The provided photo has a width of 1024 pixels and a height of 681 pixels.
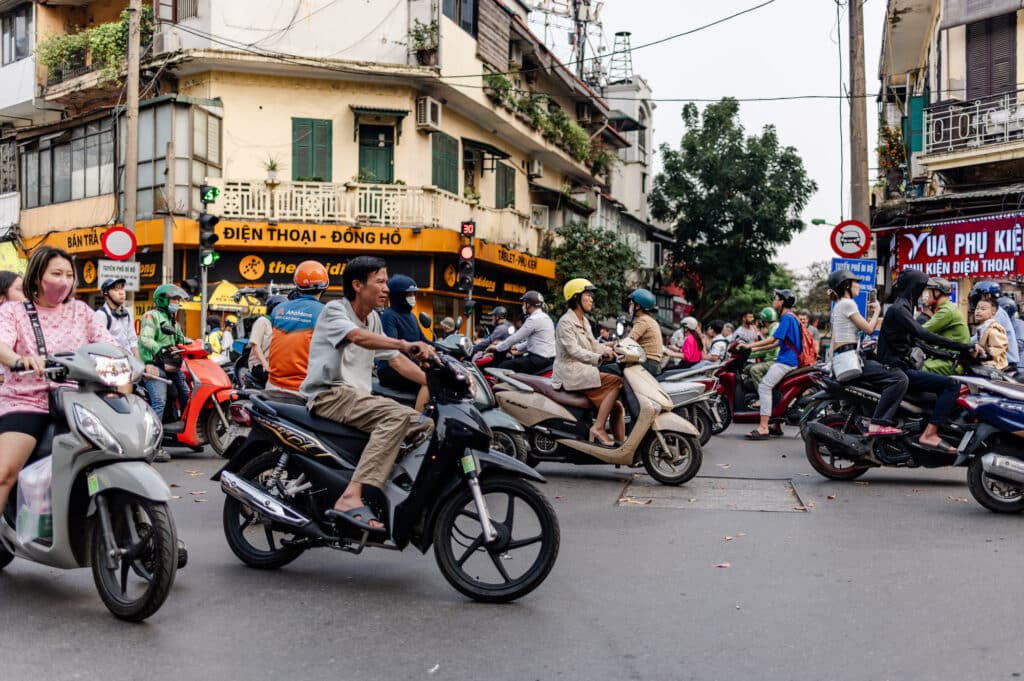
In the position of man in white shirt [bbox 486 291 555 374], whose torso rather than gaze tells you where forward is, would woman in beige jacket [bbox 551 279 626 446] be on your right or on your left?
on your left

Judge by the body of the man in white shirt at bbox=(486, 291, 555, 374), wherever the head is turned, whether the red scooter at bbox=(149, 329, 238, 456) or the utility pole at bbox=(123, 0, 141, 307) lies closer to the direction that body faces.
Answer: the red scooter

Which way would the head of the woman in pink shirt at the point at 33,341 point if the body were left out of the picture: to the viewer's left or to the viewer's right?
to the viewer's right

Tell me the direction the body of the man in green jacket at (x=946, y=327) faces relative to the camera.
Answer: to the viewer's left

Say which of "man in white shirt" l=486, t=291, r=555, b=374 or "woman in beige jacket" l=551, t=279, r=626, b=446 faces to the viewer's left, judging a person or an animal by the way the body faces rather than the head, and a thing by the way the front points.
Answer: the man in white shirt

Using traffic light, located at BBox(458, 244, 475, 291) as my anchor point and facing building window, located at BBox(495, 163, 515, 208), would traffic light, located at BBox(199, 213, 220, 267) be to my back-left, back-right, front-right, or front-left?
back-left

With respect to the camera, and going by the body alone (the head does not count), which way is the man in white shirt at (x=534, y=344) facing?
to the viewer's left

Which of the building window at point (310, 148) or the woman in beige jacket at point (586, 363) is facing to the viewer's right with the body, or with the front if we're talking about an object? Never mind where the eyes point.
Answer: the woman in beige jacket
